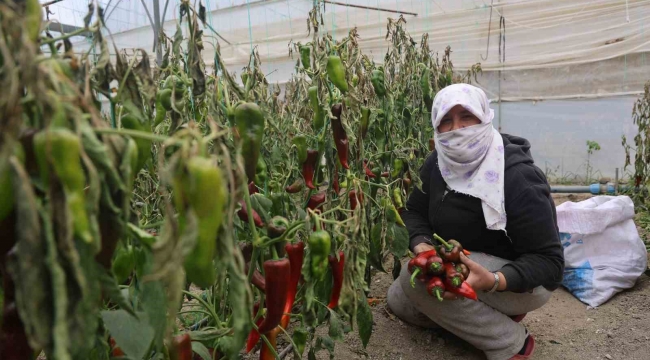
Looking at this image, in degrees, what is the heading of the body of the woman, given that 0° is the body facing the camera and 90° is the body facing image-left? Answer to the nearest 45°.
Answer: approximately 45°

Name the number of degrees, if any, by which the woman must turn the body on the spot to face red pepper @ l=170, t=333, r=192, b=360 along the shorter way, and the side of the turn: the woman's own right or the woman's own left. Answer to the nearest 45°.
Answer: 0° — they already face it

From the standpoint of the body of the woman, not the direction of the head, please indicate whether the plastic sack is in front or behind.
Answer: behind
